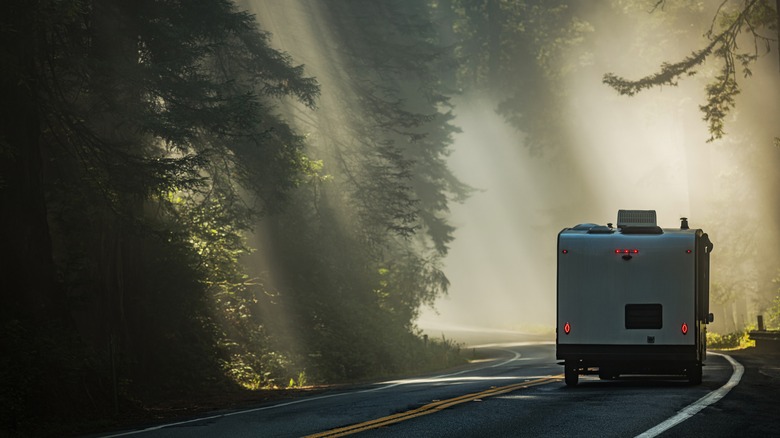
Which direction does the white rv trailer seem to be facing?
away from the camera
